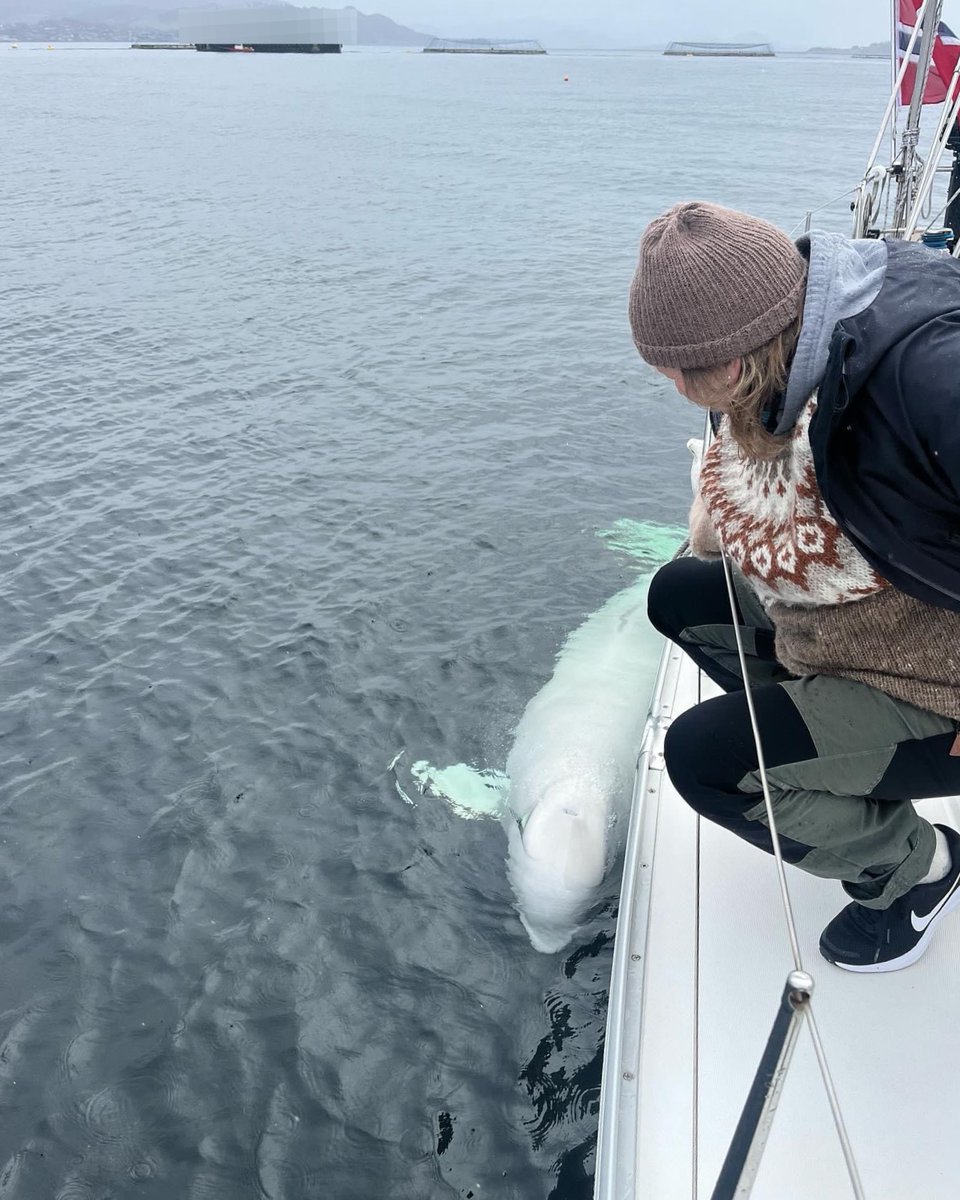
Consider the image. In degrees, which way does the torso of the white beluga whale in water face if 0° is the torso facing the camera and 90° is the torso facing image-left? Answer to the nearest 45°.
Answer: approximately 0°

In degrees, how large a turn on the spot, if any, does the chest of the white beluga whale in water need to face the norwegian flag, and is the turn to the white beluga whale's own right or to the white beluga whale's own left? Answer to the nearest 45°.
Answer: approximately 135° to the white beluga whale's own left
